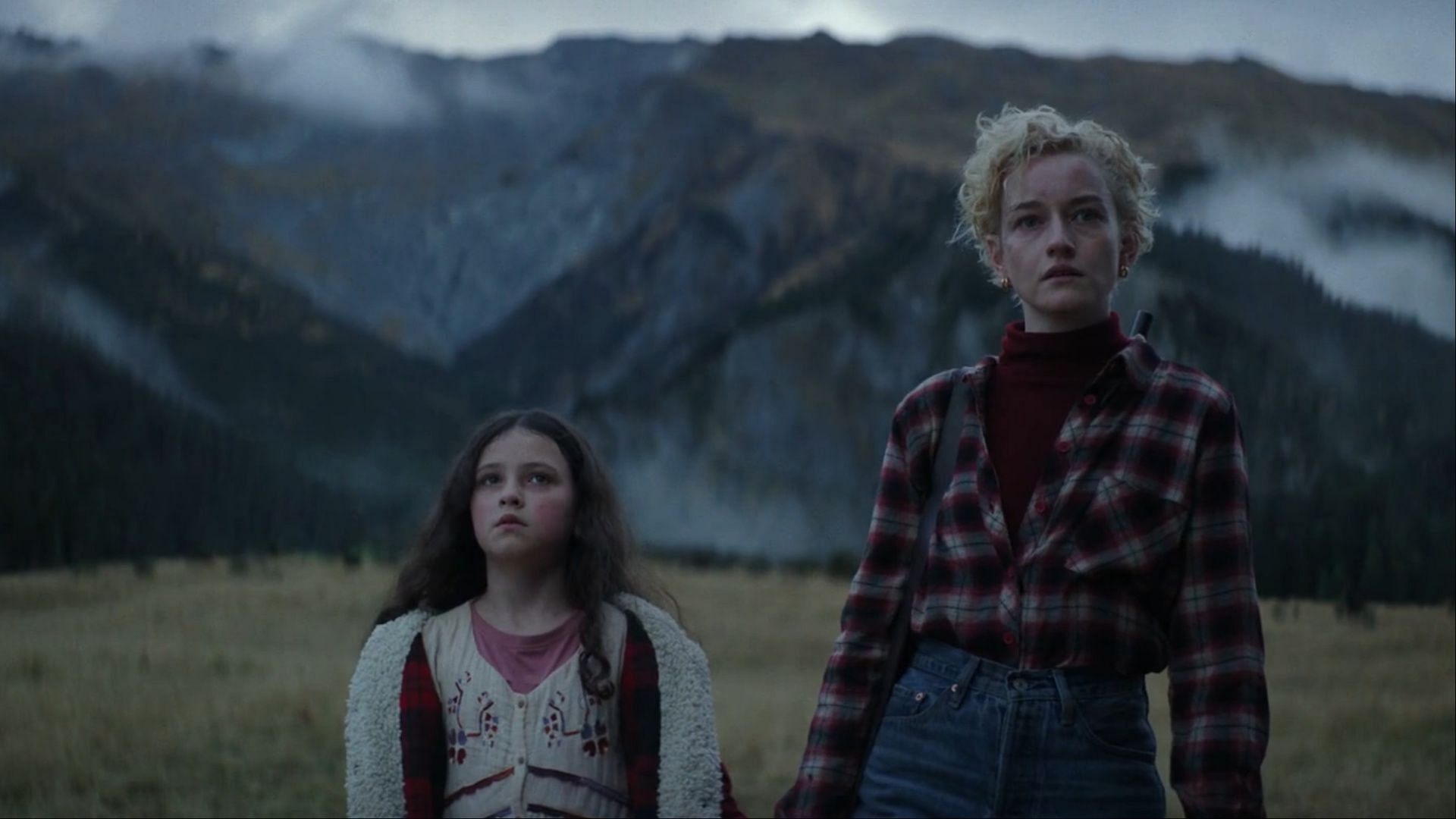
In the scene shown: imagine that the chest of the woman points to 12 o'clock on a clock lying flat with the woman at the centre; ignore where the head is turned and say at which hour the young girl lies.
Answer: The young girl is roughly at 4 o'clock from the woman.

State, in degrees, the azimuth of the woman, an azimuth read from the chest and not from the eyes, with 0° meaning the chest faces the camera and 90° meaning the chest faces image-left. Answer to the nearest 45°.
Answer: approximately 0°

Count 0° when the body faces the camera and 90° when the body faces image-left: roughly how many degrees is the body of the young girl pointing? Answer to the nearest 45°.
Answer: approximately 0°

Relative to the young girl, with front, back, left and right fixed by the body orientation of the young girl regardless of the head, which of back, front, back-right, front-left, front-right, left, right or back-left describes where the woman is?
front-left

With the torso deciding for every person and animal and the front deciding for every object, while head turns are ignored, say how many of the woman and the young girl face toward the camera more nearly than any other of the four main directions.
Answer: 2
